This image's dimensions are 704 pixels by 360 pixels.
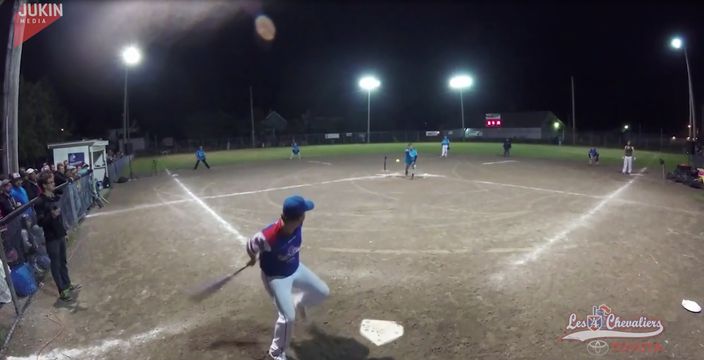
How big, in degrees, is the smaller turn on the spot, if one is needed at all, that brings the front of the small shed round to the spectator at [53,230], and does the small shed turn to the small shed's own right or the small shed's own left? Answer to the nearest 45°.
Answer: approximately 45° to the small shed's own right

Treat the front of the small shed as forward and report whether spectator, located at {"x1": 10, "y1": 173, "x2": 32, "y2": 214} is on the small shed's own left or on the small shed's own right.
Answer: on the small shed's own right

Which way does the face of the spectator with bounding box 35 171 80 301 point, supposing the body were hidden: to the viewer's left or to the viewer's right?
to the viewer's right

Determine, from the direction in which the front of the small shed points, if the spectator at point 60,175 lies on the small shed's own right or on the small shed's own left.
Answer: on the small shed's own right

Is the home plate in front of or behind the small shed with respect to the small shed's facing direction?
in front

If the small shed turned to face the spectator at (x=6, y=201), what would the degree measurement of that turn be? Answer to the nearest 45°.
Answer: approximately 45° to its right

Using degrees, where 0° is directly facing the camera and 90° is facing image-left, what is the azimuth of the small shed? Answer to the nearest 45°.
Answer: approximately 315°
